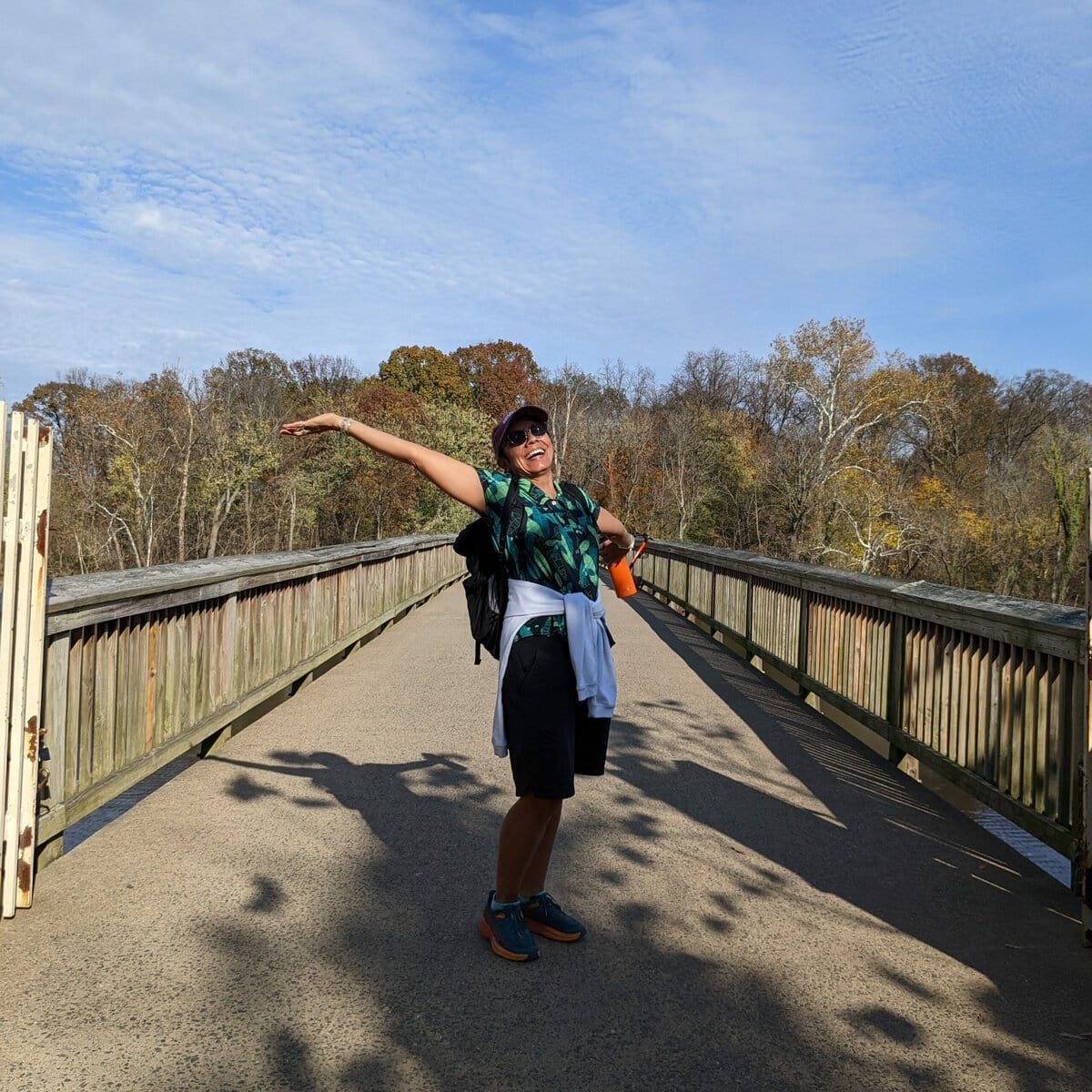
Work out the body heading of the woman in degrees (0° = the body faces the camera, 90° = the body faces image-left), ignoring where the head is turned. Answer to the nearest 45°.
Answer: approximately 315°

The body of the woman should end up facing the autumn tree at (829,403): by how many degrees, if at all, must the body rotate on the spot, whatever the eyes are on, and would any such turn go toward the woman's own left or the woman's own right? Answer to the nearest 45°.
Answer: approximately 135° to the woman's own left

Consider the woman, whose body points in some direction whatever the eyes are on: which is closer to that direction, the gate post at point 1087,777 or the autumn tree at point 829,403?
the gate post

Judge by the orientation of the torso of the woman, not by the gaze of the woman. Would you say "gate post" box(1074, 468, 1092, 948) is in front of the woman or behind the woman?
in front
